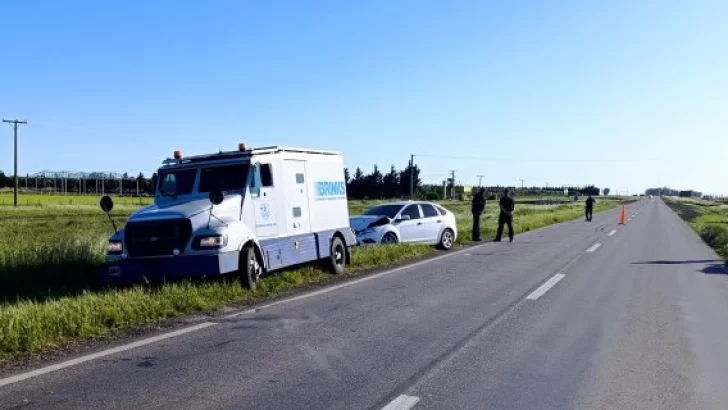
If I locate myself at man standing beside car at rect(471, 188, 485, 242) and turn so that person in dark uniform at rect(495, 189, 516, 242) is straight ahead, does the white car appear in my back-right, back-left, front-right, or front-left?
back-right

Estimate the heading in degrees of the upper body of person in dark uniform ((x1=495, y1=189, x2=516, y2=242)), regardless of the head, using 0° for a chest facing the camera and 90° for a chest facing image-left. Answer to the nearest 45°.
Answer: approximately 0°

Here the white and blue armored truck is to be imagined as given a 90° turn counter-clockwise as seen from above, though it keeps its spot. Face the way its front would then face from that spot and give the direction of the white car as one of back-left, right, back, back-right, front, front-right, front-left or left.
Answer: left

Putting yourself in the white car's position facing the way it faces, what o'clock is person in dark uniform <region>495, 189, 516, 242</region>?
The person in dark uniform is roughly at 6 o'clock from the white car.

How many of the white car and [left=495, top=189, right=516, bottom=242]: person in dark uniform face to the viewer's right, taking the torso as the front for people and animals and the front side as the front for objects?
0

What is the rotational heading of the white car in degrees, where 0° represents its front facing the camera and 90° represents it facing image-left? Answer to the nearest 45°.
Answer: approximately 45°

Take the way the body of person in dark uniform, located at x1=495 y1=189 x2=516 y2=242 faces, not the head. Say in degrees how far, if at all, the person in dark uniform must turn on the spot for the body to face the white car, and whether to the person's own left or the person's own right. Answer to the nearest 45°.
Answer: approximately 45° to the person's own right

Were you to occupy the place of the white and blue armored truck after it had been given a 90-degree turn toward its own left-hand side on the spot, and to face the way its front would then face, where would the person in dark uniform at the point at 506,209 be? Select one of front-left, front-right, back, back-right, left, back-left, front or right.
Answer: left

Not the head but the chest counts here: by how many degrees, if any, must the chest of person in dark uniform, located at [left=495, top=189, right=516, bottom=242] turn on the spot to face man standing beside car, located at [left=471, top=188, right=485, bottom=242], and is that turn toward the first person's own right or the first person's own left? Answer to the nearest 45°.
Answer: approximately 90° to the first person's own right
